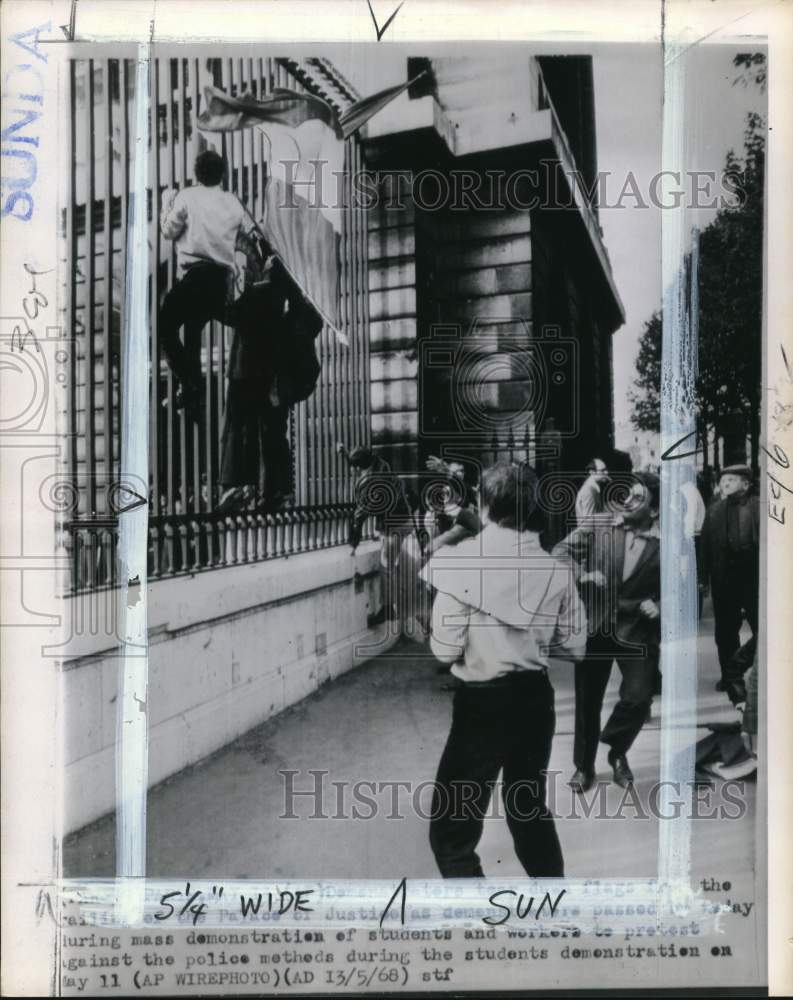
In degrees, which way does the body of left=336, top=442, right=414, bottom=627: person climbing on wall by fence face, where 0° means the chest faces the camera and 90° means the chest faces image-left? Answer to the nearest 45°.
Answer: approximately 90°

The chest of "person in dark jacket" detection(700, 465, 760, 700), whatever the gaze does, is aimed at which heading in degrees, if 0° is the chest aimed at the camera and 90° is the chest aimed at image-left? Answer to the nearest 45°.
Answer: approximately 0°
